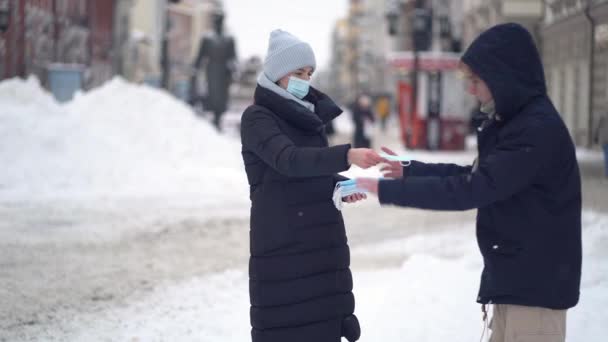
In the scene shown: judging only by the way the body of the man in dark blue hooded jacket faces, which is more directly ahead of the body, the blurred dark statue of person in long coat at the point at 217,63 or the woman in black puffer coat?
the woman in black puffer coat

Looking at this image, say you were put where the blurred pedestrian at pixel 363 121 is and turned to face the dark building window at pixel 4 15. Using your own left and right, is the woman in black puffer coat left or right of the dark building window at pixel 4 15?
left

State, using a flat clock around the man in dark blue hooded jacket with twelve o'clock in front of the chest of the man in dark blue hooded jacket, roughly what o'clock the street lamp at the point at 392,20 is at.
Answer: The street lamp is roughly at 3 o'clock from the man in dark blue hooded jacket.

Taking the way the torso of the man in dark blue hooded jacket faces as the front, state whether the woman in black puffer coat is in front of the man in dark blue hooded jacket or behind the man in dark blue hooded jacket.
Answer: in front

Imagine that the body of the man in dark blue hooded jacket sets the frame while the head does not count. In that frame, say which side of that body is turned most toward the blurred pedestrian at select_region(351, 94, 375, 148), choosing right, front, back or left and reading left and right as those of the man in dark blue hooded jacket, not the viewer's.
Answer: right

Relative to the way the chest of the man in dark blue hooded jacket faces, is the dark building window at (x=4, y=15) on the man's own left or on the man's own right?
on the man's own right

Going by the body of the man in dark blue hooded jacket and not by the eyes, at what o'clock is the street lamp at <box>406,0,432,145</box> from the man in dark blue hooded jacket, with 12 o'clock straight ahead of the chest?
The street lamp is roughly at 3 o'clock from the man in dark blue hooded jacket.

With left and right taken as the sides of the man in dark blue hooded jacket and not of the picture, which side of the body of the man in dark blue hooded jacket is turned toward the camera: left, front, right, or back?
left

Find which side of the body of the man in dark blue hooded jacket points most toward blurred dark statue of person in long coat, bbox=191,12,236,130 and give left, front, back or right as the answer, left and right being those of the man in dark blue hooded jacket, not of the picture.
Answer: right
